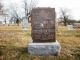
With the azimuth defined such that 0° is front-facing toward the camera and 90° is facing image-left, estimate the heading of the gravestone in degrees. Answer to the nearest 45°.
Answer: approximately 0°
